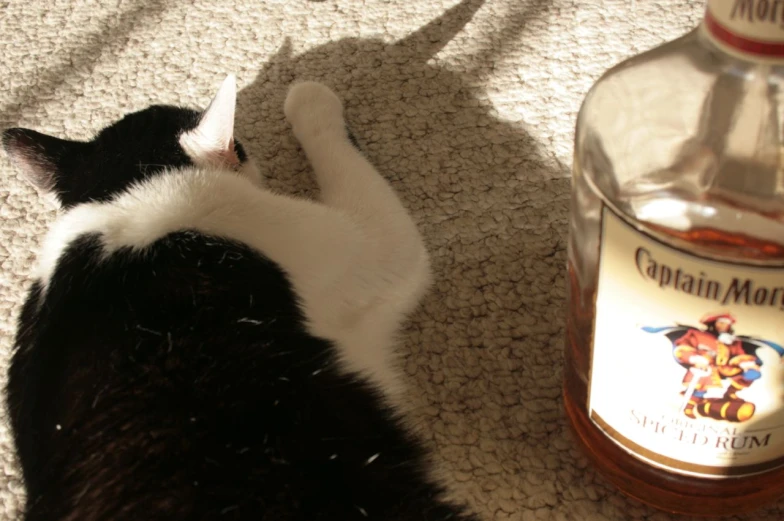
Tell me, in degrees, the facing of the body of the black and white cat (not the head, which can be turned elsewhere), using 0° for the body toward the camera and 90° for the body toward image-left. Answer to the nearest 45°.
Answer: approximately 180°
